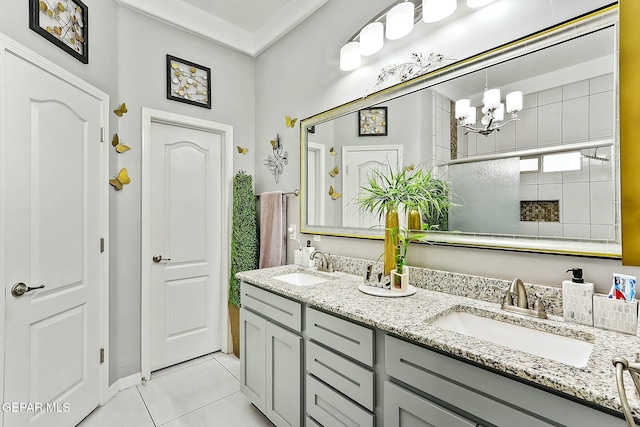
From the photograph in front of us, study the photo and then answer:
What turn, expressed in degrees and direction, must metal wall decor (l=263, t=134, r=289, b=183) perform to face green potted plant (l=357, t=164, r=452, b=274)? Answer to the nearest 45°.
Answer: approximately 90° to its left

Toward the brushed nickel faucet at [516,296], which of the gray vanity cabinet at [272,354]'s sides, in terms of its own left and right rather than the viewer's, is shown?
left

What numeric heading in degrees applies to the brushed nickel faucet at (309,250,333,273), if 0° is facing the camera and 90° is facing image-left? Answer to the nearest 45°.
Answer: approximately 45°

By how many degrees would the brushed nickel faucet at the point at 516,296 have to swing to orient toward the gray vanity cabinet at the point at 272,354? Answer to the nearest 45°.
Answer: approximately 45° to its right

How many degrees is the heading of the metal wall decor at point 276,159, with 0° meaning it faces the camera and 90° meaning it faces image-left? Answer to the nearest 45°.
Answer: approximately 45°

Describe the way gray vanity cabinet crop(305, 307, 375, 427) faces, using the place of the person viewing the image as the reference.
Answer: facing the viewer and to the left of the viewer
